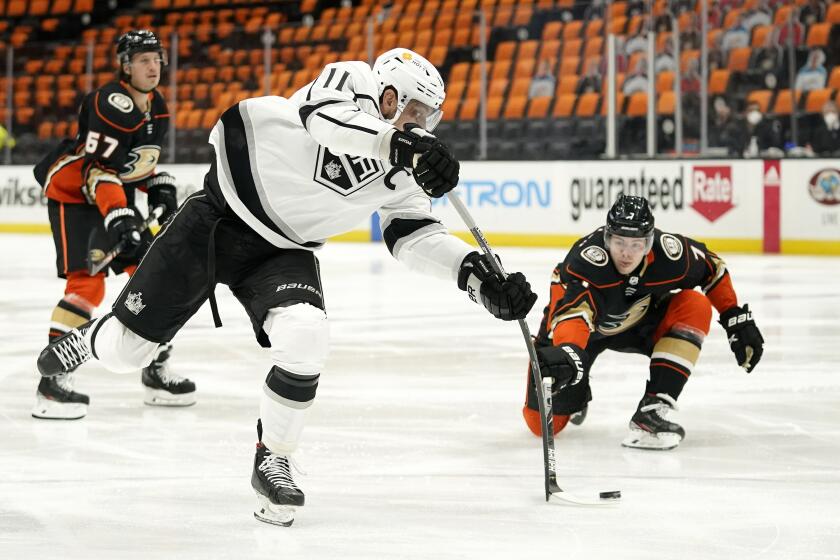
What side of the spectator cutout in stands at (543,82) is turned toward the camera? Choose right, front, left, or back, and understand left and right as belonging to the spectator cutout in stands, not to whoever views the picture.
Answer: front

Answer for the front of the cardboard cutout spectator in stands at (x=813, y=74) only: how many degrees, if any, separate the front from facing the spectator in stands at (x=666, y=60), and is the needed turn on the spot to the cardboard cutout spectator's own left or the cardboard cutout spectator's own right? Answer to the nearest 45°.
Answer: approximately 90° to the cardboard cutout spectator's own right

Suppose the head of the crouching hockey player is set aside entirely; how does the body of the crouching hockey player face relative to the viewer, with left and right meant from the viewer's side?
facing the viewer

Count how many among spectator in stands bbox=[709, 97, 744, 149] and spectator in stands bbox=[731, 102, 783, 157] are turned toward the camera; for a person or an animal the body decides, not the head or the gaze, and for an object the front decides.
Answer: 2

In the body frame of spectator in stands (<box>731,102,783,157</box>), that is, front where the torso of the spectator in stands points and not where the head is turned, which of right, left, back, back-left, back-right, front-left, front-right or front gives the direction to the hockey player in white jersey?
front

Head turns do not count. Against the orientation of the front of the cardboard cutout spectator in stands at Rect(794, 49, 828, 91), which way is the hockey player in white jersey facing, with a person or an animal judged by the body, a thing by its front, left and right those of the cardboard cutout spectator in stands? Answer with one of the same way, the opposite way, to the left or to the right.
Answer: to the left

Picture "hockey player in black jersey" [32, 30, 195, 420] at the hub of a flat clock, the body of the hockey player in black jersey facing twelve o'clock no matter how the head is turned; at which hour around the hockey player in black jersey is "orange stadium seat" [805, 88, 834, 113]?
The orange stadium seat is roughly at 9 o'clock from the hockey player in black jersey.

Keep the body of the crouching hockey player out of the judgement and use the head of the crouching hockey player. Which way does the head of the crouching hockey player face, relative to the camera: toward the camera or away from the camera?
toward the camera

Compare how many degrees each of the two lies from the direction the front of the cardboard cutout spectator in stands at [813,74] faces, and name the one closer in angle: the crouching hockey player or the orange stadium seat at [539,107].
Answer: the crouching hockey player

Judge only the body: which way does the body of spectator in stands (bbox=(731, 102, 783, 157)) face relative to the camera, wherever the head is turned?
toward the camera

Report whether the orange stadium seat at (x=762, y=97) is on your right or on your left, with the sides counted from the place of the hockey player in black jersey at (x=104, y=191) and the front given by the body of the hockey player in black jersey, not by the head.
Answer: on your left

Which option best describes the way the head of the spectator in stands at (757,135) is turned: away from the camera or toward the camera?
toward the camera

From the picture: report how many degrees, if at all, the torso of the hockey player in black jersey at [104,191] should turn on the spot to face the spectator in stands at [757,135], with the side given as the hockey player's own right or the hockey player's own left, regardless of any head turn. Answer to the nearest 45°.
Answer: approximately 90° to the hockey player's own left

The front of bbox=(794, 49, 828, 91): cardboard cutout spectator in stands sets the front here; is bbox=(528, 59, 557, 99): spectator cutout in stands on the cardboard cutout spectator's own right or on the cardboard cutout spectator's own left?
on the cardboard cutout spectator's own right
